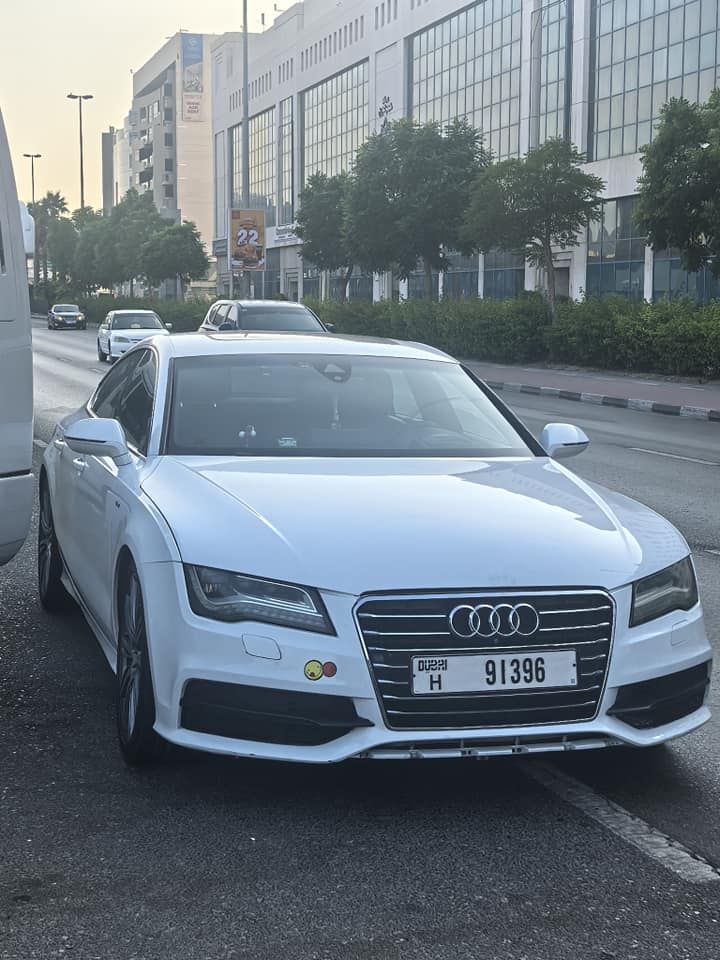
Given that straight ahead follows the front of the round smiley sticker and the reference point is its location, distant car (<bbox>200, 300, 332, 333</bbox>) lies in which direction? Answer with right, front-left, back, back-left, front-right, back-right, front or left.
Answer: back

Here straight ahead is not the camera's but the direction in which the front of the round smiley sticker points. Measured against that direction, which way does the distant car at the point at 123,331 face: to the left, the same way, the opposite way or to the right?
the same way

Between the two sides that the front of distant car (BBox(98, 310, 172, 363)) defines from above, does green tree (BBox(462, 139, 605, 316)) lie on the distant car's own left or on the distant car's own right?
on the distant car's own left

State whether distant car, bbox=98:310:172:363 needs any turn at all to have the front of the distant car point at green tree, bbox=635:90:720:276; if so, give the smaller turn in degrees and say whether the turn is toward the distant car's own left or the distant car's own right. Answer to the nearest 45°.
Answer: approximately 45° to the distant car's own left

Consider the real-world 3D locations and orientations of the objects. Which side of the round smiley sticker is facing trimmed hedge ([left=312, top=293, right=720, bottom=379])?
back

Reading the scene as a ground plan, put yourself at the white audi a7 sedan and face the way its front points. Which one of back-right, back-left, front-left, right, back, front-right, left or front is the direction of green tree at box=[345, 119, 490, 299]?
back-left

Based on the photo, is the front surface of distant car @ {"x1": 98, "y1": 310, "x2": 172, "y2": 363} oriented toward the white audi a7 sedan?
yes

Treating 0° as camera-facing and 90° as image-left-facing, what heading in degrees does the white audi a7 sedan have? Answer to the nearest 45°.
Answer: approximately 315°

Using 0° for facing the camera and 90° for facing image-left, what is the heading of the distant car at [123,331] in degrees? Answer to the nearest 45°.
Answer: approximately 0°

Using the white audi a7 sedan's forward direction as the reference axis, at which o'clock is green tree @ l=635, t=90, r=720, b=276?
The green tree is roughly at 8 o'clock from the white audi a7 sedan.

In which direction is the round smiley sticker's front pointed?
toward the camera

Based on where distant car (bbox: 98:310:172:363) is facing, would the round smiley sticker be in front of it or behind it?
in front

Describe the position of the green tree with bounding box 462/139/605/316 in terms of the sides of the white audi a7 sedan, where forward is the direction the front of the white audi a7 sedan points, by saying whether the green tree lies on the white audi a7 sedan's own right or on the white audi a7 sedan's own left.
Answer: on the white audi a7 sedan's own left

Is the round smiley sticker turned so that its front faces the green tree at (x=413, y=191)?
no

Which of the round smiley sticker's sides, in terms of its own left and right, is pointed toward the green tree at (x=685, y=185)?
back

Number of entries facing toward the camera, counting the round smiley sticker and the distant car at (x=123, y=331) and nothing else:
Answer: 2
